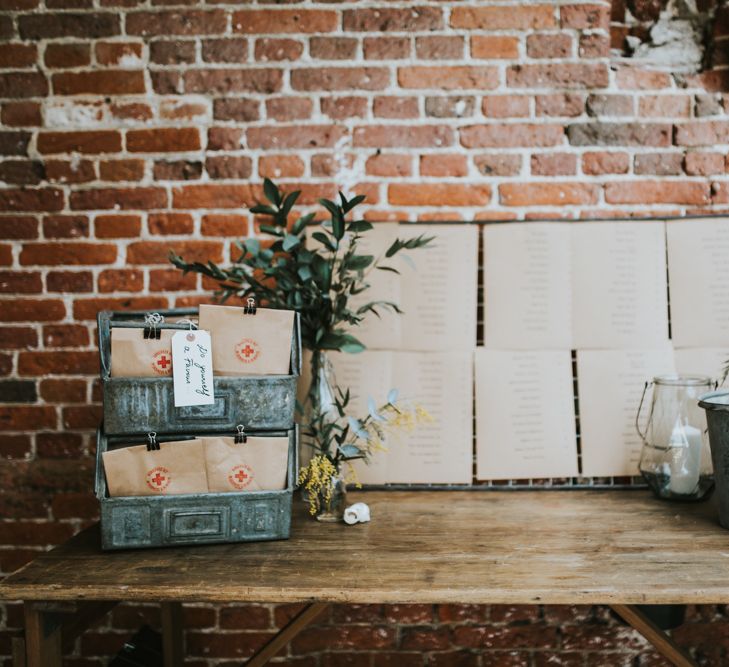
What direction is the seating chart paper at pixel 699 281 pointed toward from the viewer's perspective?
toward the camera

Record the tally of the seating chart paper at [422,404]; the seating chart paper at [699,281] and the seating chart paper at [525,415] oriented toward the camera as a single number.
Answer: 3

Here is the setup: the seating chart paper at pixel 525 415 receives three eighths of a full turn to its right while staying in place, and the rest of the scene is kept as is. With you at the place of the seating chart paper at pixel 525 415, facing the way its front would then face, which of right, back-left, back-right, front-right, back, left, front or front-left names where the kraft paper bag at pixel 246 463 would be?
left

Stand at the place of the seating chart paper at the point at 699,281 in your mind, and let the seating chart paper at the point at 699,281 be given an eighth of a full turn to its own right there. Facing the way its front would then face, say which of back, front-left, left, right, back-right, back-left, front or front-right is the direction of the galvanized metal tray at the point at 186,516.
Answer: front

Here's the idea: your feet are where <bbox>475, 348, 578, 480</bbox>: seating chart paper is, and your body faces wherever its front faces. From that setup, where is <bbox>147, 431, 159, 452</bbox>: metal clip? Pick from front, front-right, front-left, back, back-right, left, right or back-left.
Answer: front-right

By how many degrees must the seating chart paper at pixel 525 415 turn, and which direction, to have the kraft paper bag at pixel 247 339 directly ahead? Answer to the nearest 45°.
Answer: approximately 45° to its right

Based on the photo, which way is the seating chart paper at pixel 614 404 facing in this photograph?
toward the camera

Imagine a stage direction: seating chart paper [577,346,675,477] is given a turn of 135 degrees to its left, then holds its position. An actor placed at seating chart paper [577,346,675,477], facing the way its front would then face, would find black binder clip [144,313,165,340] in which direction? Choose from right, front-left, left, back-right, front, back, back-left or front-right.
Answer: back

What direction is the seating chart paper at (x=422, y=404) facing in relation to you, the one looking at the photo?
facing the viewer

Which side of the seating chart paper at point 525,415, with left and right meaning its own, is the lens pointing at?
front
